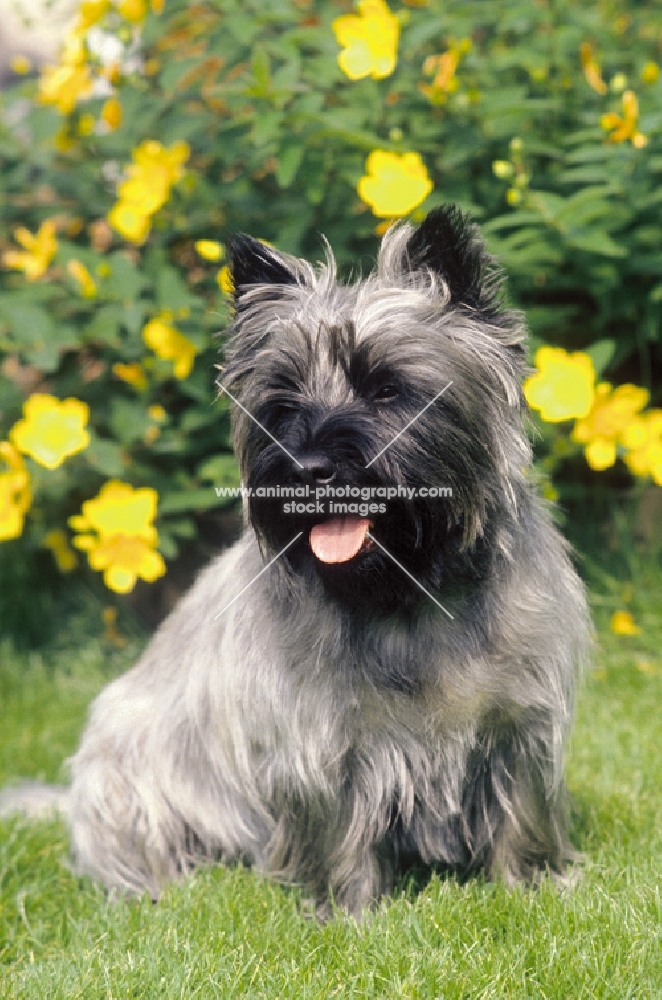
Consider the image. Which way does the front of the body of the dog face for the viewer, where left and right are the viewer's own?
facing the viewer and to the right of the viewer

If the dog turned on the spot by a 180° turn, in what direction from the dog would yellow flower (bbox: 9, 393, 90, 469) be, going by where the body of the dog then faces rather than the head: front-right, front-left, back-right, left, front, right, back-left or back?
front

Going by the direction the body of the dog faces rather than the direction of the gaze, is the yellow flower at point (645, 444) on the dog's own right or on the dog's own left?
on the dog's own left

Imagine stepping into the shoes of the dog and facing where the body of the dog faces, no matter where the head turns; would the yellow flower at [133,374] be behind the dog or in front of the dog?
behind

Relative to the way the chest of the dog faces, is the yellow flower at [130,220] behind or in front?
behind

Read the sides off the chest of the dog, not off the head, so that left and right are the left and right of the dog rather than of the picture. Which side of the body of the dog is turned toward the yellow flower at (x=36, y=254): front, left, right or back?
back

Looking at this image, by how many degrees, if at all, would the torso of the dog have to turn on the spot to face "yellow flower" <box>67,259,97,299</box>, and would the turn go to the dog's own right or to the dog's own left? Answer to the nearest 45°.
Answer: approximately 180°
